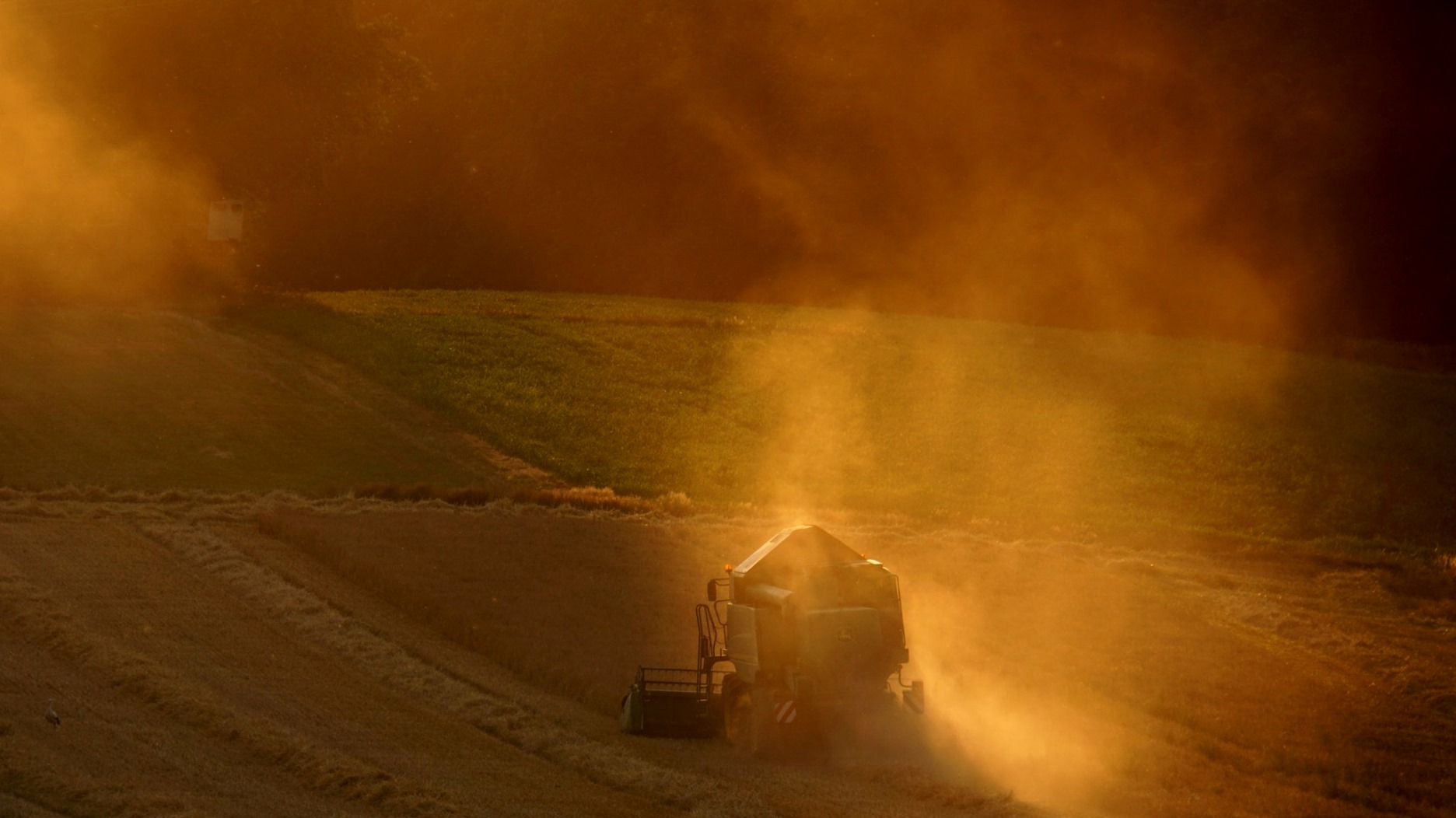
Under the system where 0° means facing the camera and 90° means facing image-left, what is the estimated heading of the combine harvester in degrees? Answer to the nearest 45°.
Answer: approximately 135°
